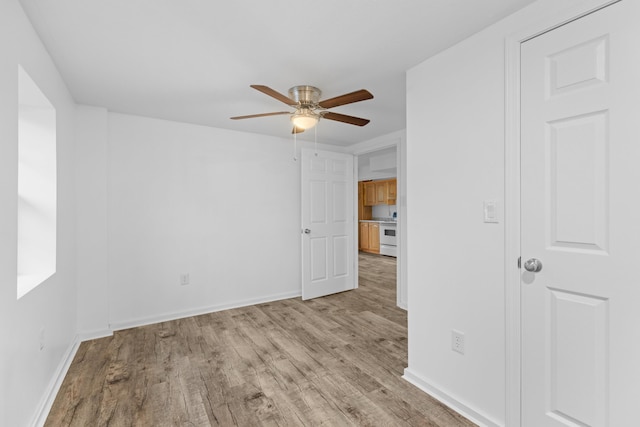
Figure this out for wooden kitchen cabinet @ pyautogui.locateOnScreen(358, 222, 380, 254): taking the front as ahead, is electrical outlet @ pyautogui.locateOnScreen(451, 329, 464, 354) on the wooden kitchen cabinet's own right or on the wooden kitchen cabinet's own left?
on the wooden kitchen cabinet's own left

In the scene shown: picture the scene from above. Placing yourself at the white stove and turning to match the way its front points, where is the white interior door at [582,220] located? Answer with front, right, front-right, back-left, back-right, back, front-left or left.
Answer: front-left

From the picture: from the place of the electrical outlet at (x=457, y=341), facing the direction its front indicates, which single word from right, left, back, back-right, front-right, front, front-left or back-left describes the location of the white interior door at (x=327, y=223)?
right

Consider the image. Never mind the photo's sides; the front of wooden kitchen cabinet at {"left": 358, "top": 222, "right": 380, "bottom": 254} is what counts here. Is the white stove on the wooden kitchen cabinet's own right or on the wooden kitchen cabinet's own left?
on the wooden kitchen cabinet's own left

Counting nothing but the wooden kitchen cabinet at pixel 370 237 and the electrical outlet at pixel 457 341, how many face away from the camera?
0

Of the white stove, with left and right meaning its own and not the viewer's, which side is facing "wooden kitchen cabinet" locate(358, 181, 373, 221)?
right

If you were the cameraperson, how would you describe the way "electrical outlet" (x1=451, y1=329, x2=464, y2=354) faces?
facing the viewer and to the left of the viewer

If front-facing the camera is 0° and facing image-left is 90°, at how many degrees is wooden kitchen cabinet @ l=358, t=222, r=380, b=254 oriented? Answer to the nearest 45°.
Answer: approximately 45°

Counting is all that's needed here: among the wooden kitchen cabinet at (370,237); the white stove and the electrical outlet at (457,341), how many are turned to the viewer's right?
0

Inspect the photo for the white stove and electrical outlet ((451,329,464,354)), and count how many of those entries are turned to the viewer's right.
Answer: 0

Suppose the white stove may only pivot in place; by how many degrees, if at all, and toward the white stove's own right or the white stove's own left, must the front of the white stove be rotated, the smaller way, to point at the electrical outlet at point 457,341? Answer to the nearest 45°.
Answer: approximately 45° to the white stove's own left
